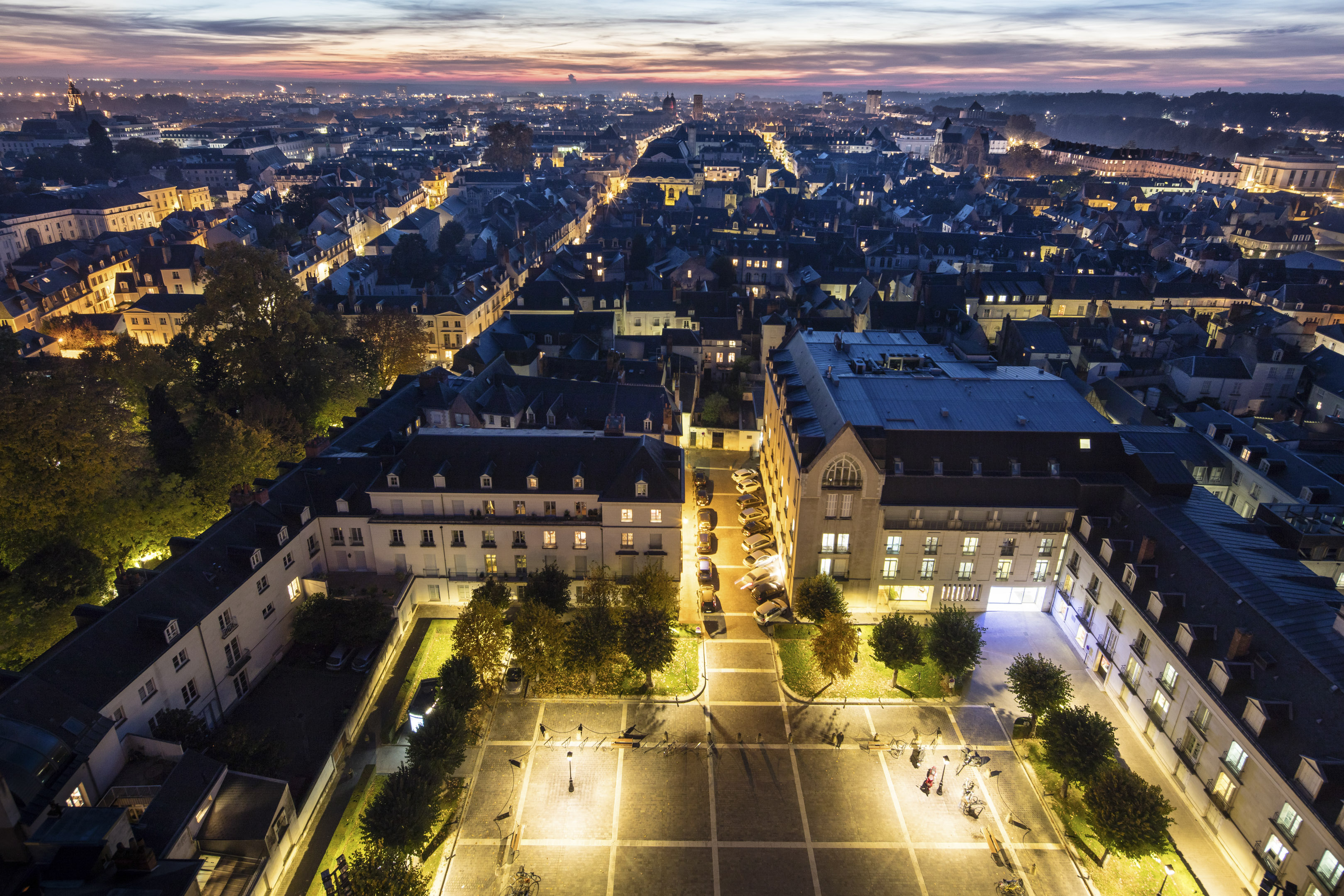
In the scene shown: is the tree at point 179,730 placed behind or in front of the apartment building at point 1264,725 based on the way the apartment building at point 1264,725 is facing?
in front

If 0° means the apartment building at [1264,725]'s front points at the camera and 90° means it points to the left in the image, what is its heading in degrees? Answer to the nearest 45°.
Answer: approximately 45°

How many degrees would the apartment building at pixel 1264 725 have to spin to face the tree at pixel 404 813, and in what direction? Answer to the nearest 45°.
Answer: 0° — it already faces it

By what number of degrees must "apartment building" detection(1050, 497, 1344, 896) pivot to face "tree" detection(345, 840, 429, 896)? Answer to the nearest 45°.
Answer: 0° — it already faces it

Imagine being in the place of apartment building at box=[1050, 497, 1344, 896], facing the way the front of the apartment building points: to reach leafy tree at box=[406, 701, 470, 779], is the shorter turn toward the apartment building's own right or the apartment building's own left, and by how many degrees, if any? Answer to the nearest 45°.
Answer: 0° — it already faces it

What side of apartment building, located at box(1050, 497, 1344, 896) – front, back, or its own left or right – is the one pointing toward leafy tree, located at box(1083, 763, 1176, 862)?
front
